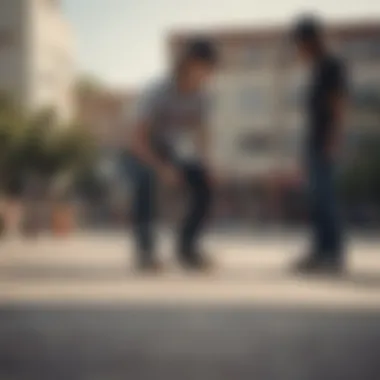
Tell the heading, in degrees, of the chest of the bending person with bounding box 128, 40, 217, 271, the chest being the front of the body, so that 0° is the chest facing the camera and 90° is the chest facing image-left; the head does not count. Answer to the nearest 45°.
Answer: approximately 315°

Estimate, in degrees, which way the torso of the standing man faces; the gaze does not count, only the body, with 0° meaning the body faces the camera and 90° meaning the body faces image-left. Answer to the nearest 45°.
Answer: approximately 90°

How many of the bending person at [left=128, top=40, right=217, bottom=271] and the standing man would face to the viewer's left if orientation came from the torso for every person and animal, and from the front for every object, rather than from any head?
1
